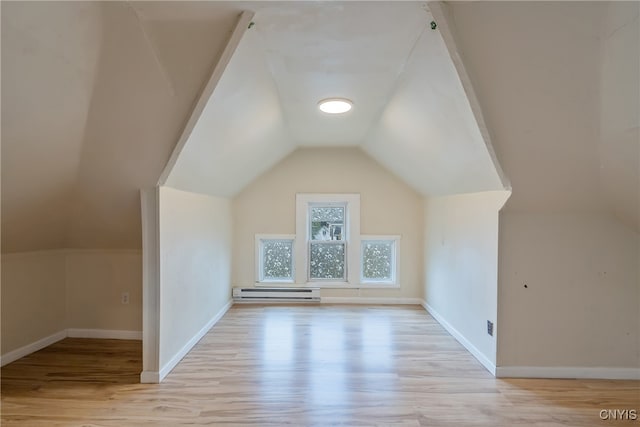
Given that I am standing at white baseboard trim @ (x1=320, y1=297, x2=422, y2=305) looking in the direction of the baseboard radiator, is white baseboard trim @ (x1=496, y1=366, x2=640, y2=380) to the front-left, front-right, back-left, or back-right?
back-left

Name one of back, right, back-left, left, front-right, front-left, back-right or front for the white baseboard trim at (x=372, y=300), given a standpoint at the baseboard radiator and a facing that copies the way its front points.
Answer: left

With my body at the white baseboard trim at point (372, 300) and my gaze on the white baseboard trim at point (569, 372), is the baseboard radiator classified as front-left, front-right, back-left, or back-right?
back-right

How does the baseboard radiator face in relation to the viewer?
toward the camera

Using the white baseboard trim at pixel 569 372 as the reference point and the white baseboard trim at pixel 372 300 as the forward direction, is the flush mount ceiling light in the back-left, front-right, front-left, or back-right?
front-left

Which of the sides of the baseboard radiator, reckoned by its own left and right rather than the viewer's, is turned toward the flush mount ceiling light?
front

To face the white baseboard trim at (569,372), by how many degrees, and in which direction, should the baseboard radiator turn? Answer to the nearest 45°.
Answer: approximately 45° to its left
